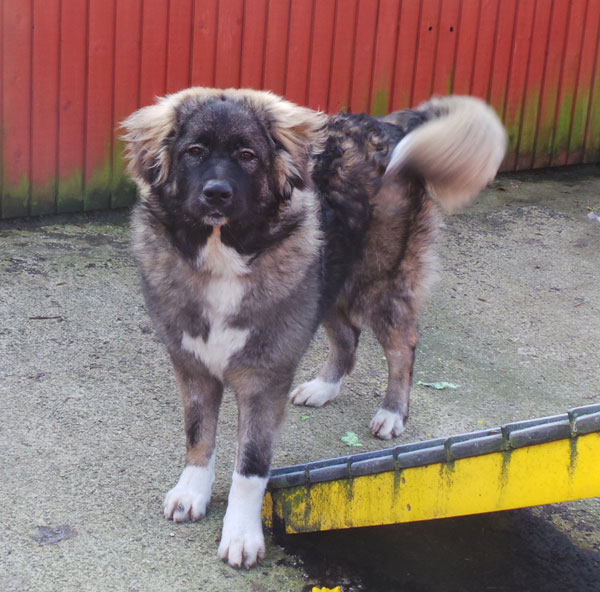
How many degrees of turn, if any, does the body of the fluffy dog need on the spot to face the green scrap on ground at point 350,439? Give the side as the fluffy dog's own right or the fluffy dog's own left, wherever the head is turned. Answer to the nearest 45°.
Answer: approximately 180°

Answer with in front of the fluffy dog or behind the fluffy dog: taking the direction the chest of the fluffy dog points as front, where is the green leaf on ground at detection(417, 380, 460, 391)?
behind

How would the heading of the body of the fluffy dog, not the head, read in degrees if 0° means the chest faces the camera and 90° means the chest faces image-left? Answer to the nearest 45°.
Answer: approximately 45°
